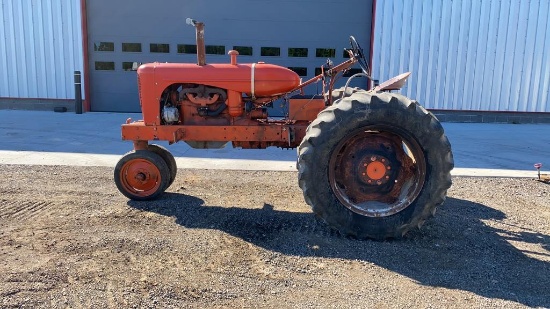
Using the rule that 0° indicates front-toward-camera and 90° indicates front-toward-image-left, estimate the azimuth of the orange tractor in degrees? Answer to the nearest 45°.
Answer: approximately 90°
